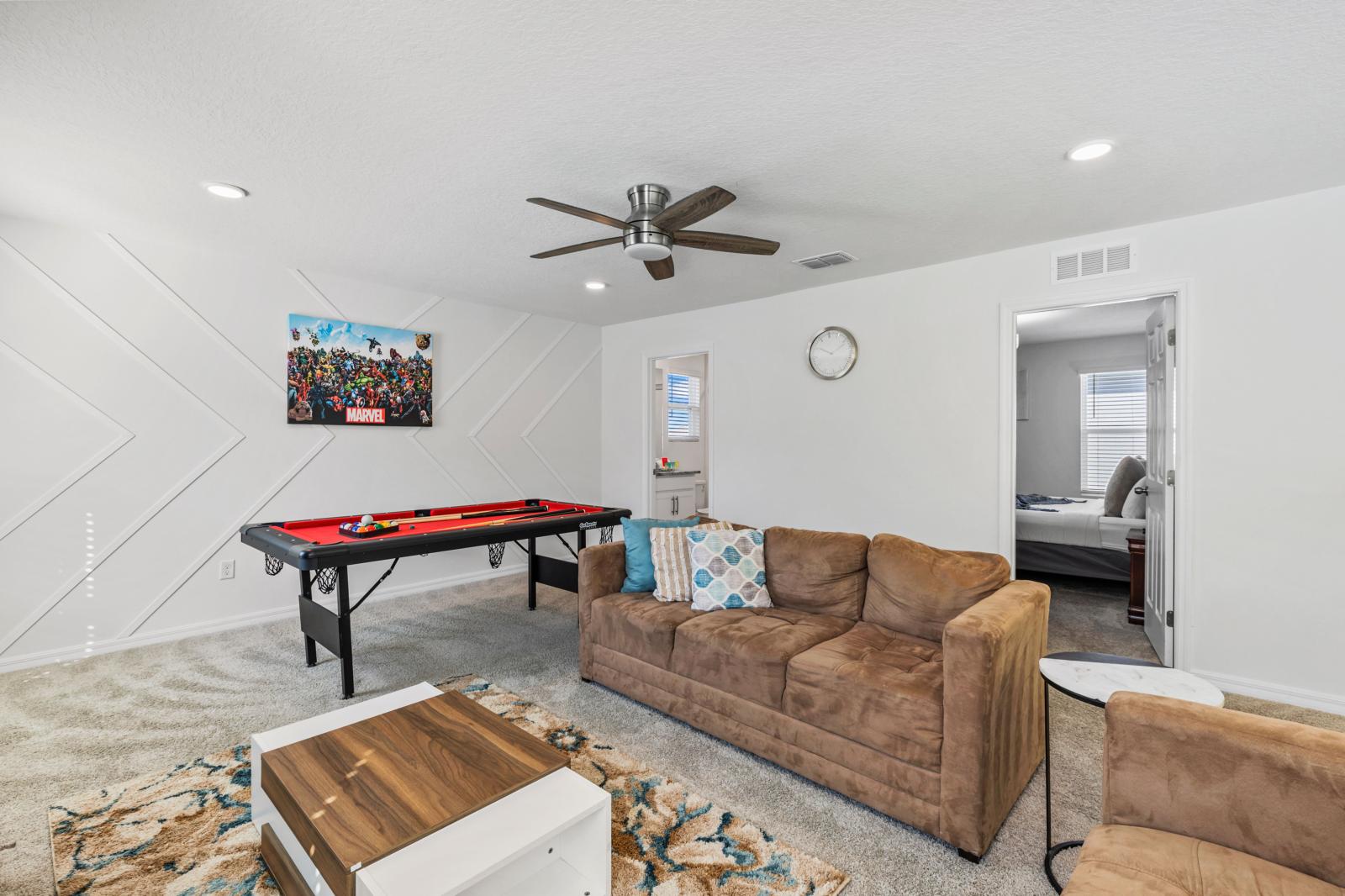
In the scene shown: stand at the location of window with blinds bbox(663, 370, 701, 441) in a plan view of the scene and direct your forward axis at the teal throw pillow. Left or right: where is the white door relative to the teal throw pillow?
left

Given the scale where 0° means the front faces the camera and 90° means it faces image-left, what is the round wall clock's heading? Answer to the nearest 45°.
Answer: approximately 45°

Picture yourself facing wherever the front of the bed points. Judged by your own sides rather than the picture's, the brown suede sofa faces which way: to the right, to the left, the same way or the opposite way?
to the left

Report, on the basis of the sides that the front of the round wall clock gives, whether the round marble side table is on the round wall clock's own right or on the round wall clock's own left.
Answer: on the round wall clock's own left

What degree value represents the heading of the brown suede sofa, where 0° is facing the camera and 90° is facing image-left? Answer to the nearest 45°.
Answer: approximately 45°

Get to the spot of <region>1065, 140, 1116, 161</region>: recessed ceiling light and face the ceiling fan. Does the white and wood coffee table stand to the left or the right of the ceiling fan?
left

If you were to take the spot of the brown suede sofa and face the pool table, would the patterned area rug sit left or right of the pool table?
left

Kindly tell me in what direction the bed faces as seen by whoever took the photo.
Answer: facing to the left of the viewer

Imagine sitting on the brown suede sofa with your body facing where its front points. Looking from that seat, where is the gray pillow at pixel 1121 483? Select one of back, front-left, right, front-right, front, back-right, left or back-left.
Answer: back

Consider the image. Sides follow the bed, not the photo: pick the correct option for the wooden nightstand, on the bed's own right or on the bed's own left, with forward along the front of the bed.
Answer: on the bed's own left
